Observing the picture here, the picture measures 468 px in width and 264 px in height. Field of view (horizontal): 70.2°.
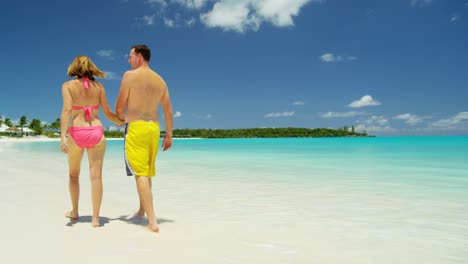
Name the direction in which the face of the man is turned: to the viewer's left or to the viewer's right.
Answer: to the viewer's left

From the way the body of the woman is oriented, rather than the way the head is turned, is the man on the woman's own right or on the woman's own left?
on the woman's own right

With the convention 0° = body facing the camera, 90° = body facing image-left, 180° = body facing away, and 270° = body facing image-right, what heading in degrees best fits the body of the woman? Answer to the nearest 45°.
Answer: approximately 180°

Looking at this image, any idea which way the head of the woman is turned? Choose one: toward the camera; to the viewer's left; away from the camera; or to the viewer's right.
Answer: away from the camera
